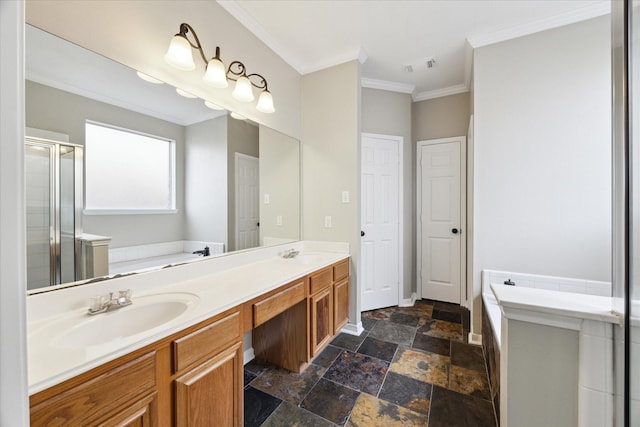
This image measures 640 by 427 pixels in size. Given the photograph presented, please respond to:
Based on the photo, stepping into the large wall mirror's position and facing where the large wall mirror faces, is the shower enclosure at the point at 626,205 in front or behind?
in front

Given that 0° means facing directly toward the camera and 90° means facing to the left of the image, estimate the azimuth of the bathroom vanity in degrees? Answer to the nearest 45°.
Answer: approximately 315°

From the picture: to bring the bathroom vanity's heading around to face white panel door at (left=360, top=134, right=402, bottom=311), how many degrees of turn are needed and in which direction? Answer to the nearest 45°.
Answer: approximately 90° to its left

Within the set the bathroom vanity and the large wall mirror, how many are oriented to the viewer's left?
0

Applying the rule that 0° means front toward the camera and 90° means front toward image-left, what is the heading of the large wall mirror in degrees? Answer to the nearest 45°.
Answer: approximately 315°
